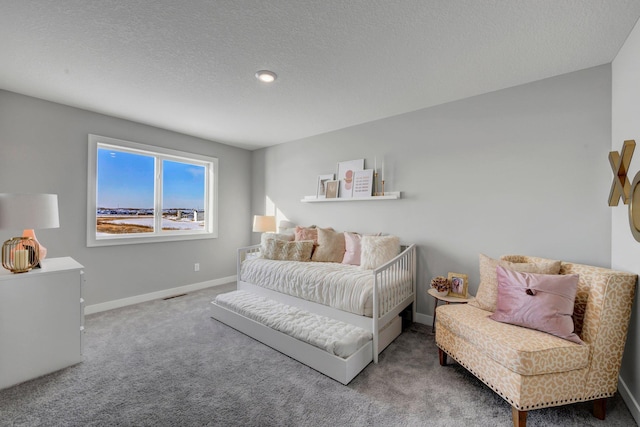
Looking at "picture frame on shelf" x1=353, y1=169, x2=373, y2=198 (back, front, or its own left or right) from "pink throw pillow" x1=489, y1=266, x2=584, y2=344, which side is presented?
left

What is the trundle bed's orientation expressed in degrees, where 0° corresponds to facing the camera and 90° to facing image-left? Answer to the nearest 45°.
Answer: approximately 45°

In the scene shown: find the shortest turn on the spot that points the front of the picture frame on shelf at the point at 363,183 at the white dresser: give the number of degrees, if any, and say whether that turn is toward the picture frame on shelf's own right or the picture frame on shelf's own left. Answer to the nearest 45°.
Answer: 0° — it already faces it

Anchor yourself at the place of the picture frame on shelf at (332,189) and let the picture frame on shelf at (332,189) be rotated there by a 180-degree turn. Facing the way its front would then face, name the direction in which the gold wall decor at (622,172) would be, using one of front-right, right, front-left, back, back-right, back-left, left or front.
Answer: right

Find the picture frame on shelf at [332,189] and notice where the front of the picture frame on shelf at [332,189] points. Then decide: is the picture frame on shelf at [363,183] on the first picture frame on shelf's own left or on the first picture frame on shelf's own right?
on the first picture frame on shelf's own left

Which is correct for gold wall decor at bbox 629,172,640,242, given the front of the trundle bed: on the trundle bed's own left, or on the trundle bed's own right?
on the trundle bed's own left

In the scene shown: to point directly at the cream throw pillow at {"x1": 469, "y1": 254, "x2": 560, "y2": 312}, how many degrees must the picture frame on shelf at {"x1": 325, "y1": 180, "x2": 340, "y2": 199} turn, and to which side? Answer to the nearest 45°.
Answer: approximately 90° to its left

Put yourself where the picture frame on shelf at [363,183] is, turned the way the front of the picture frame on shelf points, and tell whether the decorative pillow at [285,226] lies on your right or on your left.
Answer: on your right

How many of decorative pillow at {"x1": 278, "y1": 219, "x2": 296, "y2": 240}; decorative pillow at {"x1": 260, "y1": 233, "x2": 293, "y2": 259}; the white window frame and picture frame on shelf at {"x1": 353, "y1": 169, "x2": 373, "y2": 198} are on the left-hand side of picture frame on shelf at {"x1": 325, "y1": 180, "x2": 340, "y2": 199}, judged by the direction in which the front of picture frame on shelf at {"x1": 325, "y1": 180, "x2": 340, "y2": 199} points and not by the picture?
1

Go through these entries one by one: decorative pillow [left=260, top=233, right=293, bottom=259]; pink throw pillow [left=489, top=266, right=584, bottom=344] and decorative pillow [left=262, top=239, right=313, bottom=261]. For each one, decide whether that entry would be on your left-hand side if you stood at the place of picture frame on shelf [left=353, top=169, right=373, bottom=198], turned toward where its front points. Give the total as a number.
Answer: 1

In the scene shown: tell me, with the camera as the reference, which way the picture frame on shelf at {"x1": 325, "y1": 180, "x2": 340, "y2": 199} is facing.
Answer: facing the viewer and to the left of the viewer
